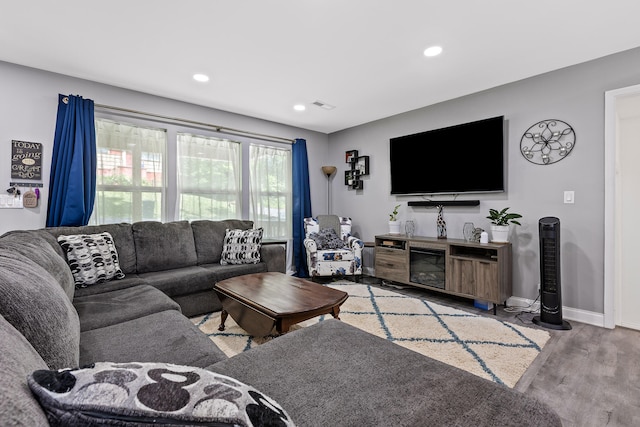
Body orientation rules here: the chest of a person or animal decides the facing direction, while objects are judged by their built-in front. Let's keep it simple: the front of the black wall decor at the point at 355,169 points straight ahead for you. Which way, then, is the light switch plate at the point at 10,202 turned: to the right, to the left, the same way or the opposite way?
to the left

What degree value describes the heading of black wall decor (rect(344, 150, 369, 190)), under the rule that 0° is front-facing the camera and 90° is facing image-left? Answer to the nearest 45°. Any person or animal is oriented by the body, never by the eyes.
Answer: approximately 45°

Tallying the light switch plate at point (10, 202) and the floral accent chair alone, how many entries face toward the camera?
2

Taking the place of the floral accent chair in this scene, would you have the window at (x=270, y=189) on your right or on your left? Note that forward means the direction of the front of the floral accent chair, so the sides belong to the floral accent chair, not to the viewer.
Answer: on your right

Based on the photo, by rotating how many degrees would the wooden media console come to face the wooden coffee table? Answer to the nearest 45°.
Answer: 0° — it already faces it
